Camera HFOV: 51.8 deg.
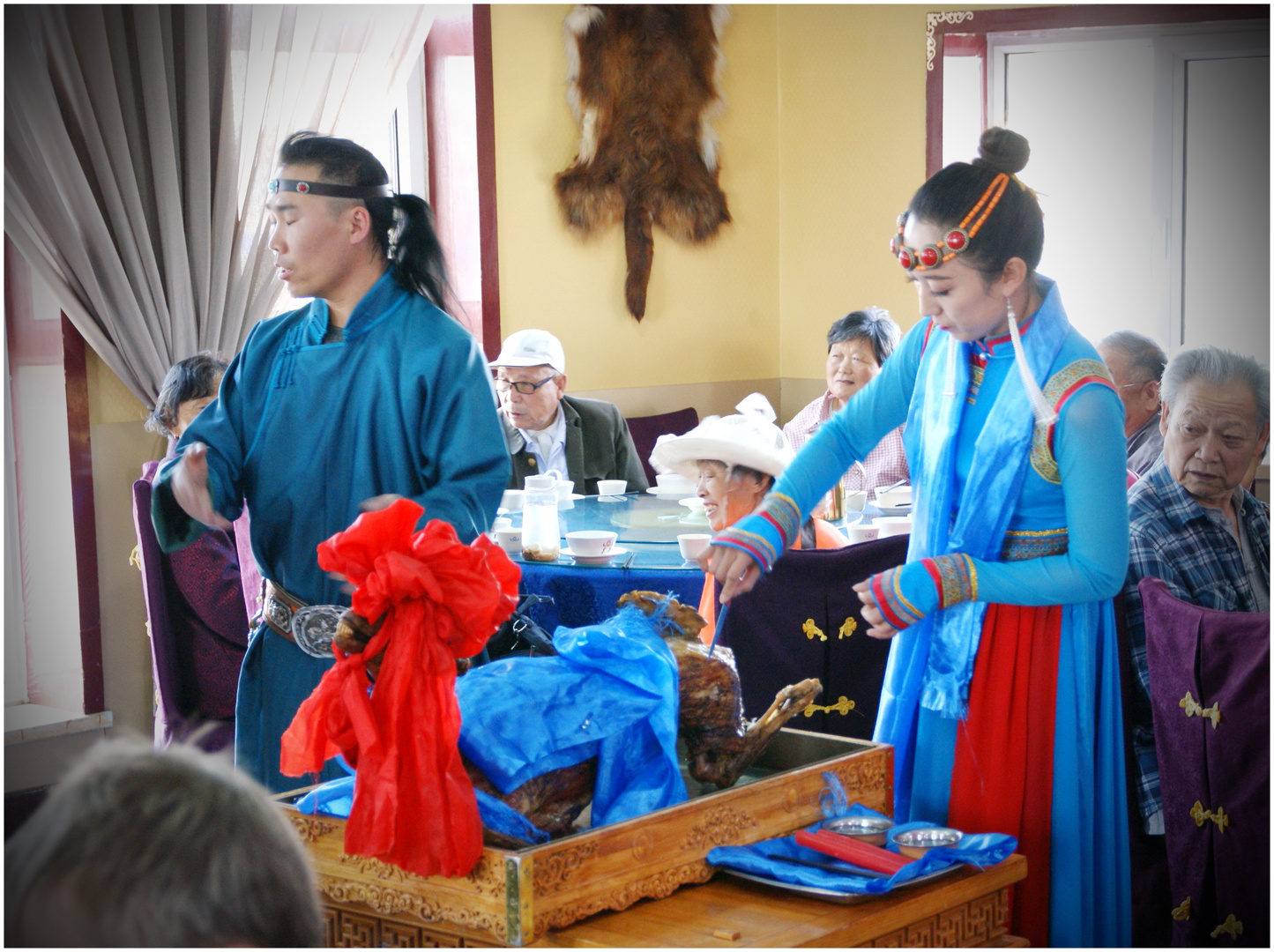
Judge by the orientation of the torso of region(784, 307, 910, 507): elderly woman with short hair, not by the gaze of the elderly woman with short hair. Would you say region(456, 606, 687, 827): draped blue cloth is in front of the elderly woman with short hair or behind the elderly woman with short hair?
in front

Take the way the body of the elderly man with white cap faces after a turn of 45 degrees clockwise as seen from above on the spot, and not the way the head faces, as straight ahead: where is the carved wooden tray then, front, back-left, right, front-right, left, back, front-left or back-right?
left

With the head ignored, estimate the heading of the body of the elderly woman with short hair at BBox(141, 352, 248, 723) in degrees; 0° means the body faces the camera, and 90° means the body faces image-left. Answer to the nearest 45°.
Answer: approximately 270°

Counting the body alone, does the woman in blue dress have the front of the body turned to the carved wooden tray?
yes

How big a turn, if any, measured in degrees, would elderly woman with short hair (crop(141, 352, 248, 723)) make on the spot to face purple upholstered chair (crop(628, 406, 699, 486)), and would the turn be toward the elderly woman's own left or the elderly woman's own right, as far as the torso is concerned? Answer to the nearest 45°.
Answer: approximately 45° to the elderly woman's own left

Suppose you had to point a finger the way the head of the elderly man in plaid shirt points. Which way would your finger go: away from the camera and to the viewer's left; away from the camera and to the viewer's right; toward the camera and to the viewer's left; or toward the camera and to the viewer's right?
toward the camera and to the viewer's left

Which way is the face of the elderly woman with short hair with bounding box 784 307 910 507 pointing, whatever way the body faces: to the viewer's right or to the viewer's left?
to the viewer's left

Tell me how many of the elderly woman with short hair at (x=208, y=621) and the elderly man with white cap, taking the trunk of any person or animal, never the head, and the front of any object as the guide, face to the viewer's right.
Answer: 1

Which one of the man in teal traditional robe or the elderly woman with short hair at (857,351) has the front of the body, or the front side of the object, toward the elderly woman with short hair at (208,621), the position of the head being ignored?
the elderly woman with short hair at (857,351)
